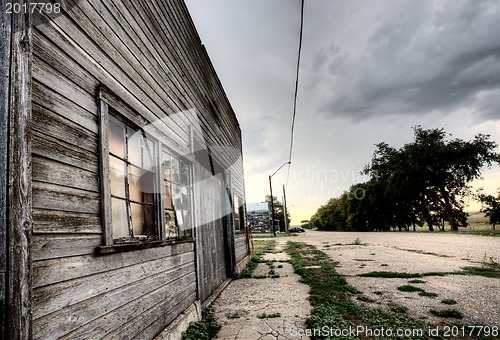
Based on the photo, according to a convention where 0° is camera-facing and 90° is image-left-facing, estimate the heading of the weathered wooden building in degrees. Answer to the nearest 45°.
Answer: approximately 315°

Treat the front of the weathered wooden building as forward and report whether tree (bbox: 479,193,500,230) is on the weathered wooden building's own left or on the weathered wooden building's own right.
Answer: on the weathered wooden building's own left

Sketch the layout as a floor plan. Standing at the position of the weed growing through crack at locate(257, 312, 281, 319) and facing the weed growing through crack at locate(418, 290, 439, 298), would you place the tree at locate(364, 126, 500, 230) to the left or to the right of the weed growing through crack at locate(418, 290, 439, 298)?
left

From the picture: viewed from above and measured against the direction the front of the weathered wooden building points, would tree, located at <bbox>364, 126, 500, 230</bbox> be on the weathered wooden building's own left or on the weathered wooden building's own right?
on the weathered wooden building's own left
